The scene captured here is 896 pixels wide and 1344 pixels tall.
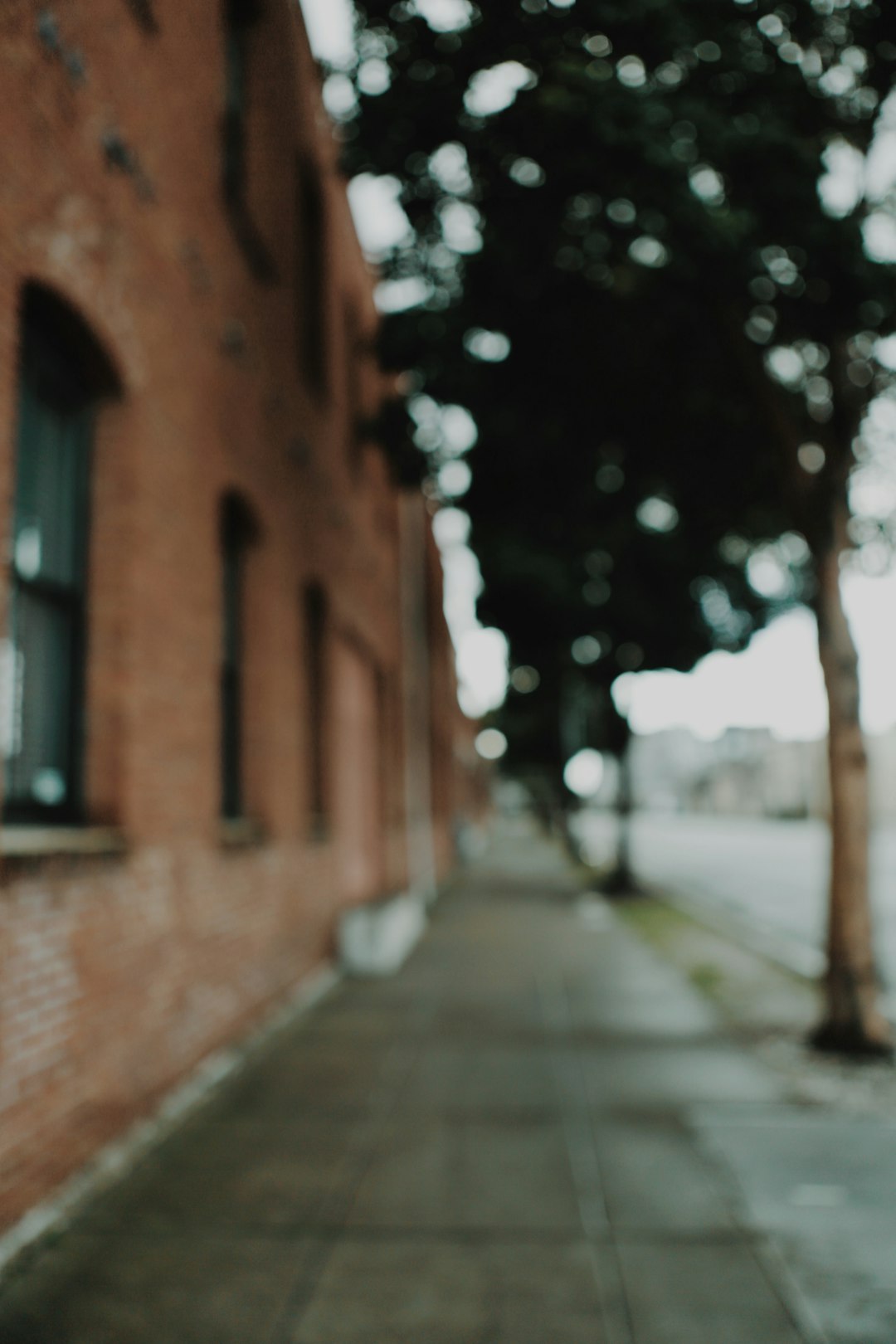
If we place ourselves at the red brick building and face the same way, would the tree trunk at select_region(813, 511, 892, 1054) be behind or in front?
in front

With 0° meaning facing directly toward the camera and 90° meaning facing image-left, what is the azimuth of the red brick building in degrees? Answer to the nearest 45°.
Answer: approximately 270°
